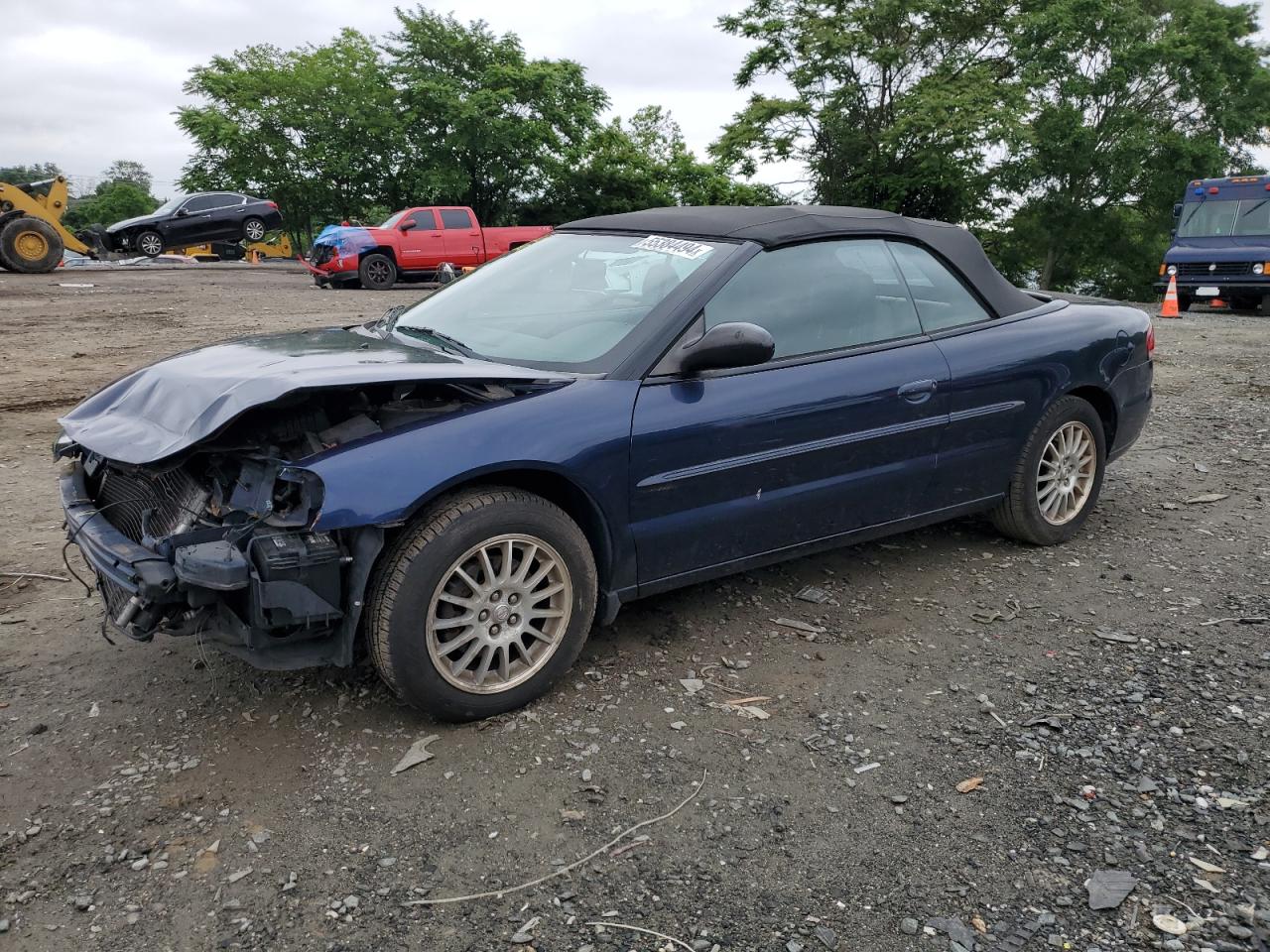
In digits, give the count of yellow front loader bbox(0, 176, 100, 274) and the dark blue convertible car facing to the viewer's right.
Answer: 1

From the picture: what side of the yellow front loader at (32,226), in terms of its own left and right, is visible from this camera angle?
right

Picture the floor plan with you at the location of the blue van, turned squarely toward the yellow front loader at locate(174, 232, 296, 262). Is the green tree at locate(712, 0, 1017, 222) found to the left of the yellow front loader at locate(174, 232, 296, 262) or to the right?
right

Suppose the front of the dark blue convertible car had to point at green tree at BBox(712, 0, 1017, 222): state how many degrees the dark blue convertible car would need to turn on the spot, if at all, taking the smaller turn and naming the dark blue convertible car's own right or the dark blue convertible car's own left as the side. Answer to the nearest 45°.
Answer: approximately 135° to the dark blue convertible car's own right

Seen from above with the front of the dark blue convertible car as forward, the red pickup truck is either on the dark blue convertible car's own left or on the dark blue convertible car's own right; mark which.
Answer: on the dark blue convertible car's own right

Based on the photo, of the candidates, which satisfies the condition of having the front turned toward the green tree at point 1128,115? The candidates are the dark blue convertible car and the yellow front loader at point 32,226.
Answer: the yellow front loader

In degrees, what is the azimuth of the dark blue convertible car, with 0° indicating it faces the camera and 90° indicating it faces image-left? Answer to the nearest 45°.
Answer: approximately 45°

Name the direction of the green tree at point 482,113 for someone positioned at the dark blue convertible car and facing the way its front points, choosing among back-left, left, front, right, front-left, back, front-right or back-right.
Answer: back-right

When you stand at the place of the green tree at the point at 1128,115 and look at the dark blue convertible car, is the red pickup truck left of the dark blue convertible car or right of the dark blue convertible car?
right

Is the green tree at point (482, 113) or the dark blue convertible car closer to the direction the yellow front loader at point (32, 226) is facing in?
the green tree

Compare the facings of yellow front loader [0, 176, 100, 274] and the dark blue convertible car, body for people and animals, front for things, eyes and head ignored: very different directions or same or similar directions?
very different directions

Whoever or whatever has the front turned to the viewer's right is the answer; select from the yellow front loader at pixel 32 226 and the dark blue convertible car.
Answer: the yellow front loader
